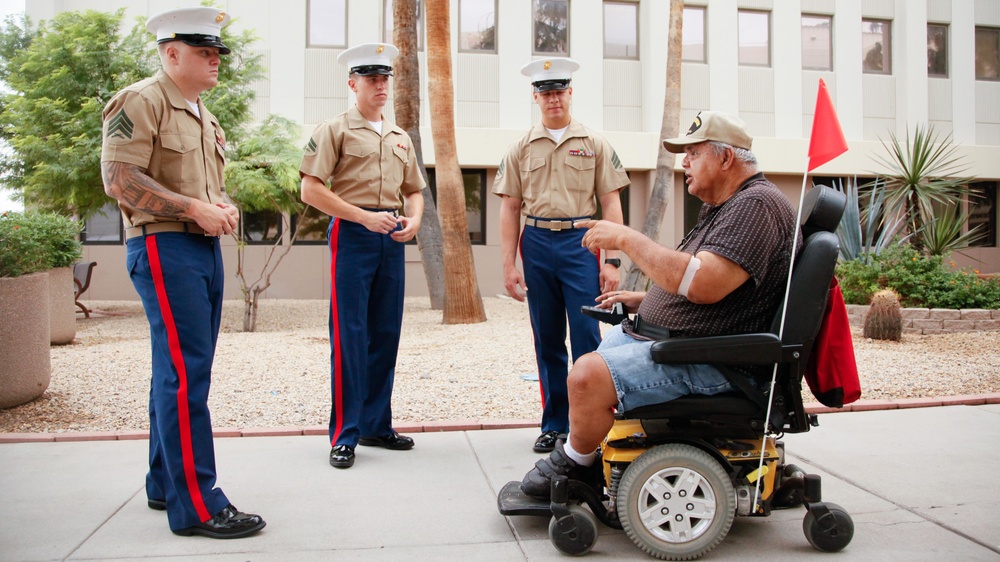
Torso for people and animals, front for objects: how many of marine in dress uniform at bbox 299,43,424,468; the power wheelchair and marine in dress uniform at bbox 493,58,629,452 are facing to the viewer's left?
1

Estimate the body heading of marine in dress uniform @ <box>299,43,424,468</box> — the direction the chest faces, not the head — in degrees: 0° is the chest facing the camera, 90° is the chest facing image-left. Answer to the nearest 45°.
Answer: approximately 315°

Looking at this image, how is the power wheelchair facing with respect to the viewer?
to the viewer's left

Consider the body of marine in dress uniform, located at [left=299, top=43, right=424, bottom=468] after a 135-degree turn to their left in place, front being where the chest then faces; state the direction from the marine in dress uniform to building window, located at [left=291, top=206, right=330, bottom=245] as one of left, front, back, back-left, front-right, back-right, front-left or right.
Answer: front

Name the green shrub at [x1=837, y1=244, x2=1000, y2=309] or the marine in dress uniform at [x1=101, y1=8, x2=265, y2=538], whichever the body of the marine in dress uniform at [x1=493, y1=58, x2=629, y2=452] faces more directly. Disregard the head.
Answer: the marine in dress uniform

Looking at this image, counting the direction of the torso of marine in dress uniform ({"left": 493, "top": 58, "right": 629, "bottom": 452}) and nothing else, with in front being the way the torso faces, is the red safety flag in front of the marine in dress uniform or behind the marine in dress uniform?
in front

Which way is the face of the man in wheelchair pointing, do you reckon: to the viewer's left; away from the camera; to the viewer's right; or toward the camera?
to the viewer's left

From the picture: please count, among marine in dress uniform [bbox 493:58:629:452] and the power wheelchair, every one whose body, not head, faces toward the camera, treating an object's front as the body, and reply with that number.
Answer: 1

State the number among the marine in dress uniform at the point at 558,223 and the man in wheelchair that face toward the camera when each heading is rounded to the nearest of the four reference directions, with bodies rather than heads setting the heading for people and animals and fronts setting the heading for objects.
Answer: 1

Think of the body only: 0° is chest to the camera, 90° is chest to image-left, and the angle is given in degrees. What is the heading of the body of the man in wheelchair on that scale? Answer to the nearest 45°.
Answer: approximately 90°

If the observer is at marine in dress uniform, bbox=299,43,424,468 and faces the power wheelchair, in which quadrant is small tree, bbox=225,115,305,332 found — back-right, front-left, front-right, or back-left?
back-left

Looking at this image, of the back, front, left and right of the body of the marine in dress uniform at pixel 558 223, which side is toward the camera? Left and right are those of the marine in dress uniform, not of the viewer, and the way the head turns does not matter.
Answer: front

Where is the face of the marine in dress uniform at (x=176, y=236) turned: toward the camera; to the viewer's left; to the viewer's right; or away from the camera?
to the viewer's right
